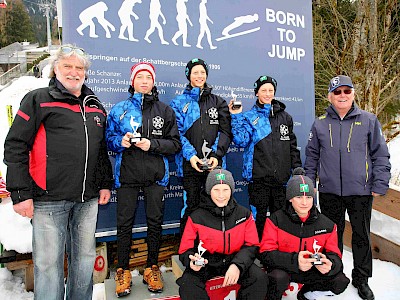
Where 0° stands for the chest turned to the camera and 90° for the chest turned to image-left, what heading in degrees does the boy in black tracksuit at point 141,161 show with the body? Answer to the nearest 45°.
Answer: approximately 0°

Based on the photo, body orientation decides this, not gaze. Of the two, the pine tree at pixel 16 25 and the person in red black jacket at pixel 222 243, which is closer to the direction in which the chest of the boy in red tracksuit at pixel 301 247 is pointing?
the person in red black jacket

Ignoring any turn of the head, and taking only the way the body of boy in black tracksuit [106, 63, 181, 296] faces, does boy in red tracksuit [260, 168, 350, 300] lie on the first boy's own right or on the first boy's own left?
on the first boy's own left

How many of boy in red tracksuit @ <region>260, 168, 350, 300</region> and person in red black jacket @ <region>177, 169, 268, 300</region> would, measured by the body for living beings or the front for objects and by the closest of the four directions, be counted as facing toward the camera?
2

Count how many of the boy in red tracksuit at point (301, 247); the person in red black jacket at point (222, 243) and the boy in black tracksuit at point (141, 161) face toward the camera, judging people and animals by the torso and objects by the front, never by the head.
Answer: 3

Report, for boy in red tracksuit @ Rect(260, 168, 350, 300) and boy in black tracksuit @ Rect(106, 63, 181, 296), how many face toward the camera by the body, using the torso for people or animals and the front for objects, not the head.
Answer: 2
